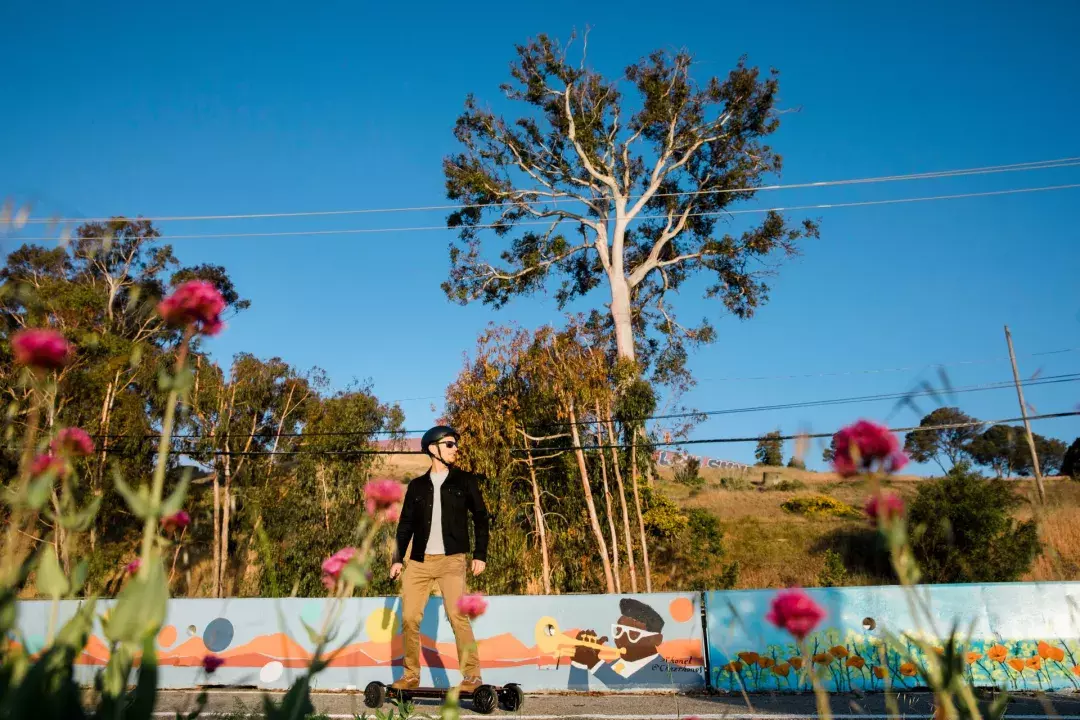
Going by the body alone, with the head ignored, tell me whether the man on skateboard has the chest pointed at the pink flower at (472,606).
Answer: yes

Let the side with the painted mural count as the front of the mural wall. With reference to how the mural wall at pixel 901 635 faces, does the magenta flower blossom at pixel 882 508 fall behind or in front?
in front

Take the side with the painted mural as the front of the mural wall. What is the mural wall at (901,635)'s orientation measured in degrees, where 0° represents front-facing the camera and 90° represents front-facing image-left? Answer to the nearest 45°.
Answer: approximately 0°

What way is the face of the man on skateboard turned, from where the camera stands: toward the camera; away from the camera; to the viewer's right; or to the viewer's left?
to the viewer's right

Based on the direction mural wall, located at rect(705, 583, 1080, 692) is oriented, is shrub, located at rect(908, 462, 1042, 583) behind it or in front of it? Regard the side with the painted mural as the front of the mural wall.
behind

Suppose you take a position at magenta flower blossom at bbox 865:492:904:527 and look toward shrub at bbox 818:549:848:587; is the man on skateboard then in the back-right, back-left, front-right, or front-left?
front-left

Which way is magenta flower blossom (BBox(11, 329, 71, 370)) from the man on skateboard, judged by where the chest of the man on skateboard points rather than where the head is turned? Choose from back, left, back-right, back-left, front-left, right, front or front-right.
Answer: front

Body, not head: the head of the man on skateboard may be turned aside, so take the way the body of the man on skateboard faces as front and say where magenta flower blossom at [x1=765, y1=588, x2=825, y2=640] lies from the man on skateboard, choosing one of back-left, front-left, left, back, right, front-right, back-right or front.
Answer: front

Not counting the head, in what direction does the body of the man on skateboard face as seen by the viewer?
toward the camera

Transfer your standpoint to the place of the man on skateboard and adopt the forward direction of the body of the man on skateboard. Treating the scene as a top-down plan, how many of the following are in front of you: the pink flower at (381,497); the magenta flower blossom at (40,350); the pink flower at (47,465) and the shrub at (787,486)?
3

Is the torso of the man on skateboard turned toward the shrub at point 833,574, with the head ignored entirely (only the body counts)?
no

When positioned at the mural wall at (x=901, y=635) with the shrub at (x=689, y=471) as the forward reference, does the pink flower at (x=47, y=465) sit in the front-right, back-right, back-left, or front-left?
back-left

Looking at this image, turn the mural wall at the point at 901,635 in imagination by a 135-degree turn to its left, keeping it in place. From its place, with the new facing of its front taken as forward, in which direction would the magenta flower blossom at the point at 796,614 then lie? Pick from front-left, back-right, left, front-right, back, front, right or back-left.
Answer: back-right

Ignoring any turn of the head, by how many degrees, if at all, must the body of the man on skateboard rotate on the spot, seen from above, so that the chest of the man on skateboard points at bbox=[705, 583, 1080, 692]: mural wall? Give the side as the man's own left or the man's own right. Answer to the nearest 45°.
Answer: approximately 90° to the man's own left

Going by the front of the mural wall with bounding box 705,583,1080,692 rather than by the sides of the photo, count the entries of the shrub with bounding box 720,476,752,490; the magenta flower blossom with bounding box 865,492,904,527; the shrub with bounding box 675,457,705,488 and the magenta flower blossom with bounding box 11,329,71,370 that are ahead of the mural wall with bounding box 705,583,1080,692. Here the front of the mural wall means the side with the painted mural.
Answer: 2

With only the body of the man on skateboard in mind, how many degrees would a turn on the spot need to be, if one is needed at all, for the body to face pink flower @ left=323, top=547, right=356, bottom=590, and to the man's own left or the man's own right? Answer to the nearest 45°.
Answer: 0° — they already face it

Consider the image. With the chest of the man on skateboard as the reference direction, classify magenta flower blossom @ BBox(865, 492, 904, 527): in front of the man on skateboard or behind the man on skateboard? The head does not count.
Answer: in front

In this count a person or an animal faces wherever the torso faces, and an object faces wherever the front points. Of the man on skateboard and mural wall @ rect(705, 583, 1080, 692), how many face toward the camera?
2

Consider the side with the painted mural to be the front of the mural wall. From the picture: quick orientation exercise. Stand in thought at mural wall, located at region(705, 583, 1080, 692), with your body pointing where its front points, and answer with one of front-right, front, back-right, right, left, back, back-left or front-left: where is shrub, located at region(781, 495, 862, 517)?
back
